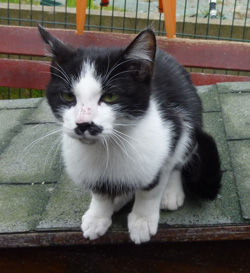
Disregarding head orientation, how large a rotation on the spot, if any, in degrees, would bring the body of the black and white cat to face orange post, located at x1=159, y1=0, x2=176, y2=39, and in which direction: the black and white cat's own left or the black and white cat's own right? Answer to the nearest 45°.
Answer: approximately 135° to the black and white cat's own right

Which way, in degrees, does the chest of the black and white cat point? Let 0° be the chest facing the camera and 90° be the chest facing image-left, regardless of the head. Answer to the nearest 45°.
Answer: approximately 45°
